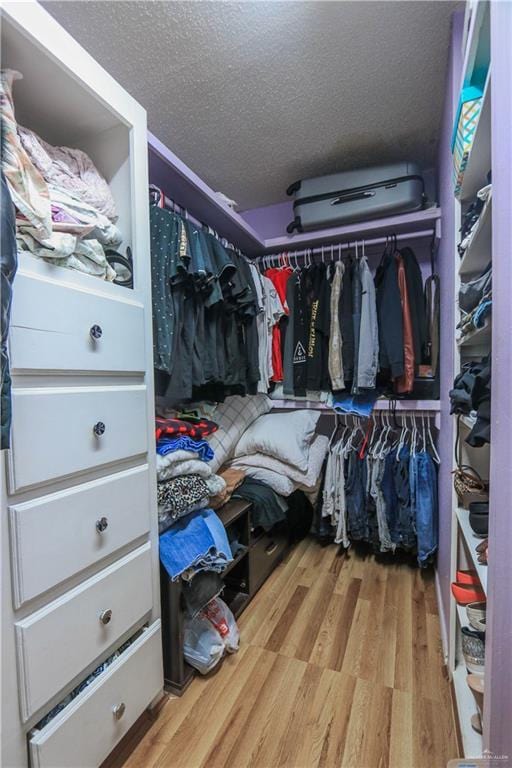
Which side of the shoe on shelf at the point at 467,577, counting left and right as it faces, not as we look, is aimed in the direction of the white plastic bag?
front

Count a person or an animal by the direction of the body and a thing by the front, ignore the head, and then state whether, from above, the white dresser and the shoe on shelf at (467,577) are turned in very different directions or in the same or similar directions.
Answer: very different directions

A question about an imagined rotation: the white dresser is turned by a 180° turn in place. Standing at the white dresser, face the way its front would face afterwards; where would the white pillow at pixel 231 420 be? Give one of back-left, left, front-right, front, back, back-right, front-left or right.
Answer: right

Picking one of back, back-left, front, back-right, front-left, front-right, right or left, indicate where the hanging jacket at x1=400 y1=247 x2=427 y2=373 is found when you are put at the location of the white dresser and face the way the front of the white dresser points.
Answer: front-left

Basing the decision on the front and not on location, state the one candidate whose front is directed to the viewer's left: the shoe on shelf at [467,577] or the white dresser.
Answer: the shoe on shelf

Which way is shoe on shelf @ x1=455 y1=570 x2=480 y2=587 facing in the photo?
to the viewer's left

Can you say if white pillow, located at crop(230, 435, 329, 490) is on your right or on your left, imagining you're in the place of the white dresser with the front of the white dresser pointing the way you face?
on your left
